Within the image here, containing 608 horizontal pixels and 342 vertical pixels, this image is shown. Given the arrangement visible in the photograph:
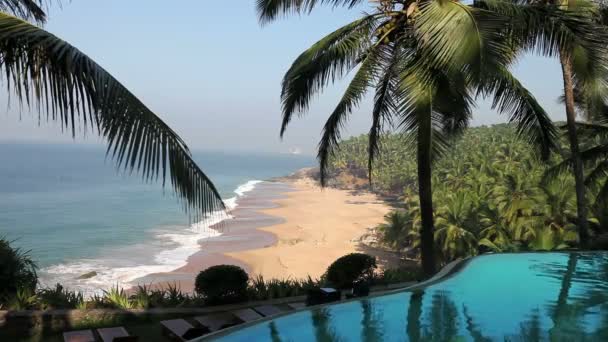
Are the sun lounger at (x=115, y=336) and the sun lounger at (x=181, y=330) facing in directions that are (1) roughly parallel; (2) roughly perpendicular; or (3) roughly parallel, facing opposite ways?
roughly parallel

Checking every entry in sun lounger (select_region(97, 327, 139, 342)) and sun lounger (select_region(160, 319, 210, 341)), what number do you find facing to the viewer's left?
0
